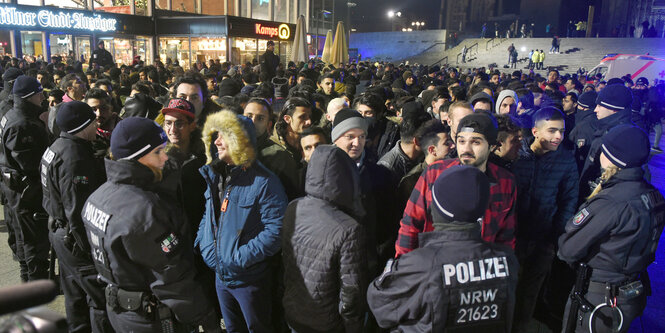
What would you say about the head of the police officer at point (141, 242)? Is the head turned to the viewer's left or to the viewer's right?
to the viewer's right

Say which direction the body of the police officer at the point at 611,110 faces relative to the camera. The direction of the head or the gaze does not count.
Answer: to the viewer's left

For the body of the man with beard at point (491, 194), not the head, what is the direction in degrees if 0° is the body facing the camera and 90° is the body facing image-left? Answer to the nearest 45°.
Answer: approximately 0°

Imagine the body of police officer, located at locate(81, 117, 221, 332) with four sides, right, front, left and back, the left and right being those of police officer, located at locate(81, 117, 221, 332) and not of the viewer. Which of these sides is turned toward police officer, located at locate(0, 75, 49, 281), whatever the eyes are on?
left

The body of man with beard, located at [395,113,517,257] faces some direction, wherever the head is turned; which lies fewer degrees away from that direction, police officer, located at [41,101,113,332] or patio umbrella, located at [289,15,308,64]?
the police officer

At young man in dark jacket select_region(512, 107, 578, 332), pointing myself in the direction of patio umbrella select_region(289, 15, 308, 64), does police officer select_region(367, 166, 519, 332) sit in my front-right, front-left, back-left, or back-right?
back-left

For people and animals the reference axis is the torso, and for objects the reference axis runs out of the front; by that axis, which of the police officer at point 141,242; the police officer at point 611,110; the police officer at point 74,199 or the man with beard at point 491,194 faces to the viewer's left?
the police officer at point 611,110

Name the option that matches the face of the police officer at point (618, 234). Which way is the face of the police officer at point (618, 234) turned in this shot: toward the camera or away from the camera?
away from the camera

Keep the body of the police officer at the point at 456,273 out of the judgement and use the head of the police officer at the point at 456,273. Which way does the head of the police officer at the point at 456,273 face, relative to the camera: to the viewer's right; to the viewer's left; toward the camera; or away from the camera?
away from the camera

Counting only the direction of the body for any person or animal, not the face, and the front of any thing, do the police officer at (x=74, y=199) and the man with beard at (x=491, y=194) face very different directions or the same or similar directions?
very different directions

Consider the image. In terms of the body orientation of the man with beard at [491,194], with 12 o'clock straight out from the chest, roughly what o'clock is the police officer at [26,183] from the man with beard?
The police officer is roughly at 3 o'clock from the man with beard.
